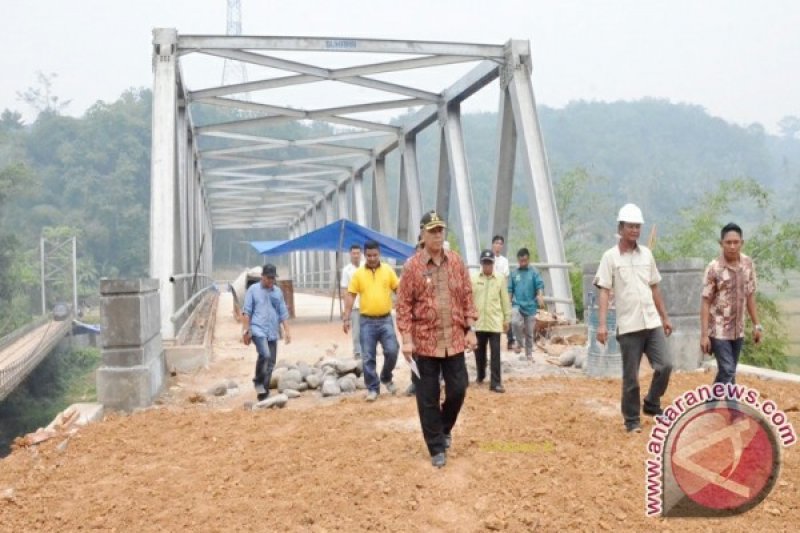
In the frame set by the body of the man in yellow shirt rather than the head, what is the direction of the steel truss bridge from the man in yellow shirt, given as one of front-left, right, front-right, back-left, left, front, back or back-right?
back

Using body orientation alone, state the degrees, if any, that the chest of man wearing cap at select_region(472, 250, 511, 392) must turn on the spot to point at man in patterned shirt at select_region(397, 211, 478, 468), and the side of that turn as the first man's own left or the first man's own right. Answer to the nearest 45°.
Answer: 0° — they already face them

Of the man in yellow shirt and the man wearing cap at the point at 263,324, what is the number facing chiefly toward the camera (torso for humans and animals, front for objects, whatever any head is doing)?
2

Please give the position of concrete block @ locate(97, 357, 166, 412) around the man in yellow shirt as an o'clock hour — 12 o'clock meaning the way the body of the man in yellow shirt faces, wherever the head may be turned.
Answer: The concrete block is roughly at 3 o'clock from the man in yellow shirt.

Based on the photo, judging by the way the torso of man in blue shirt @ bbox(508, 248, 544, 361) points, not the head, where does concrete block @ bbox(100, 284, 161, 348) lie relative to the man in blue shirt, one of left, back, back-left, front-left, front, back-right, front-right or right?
front-right

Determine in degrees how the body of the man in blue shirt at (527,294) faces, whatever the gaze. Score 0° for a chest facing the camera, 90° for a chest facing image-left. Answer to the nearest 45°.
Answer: approximately 0°

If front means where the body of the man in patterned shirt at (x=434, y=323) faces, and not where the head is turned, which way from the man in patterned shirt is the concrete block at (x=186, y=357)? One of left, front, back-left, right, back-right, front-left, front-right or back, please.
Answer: back-right

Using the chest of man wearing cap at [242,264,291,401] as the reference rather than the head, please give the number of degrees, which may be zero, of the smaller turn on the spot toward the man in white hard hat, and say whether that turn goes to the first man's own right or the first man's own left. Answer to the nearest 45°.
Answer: approximately 45° to the first man's own left

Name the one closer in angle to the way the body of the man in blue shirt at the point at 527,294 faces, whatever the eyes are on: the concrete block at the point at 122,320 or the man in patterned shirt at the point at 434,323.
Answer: the man in patterned shirt

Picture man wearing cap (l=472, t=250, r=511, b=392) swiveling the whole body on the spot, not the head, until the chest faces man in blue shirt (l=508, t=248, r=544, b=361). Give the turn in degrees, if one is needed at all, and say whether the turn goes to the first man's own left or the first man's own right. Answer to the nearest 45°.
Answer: approximately 180°
